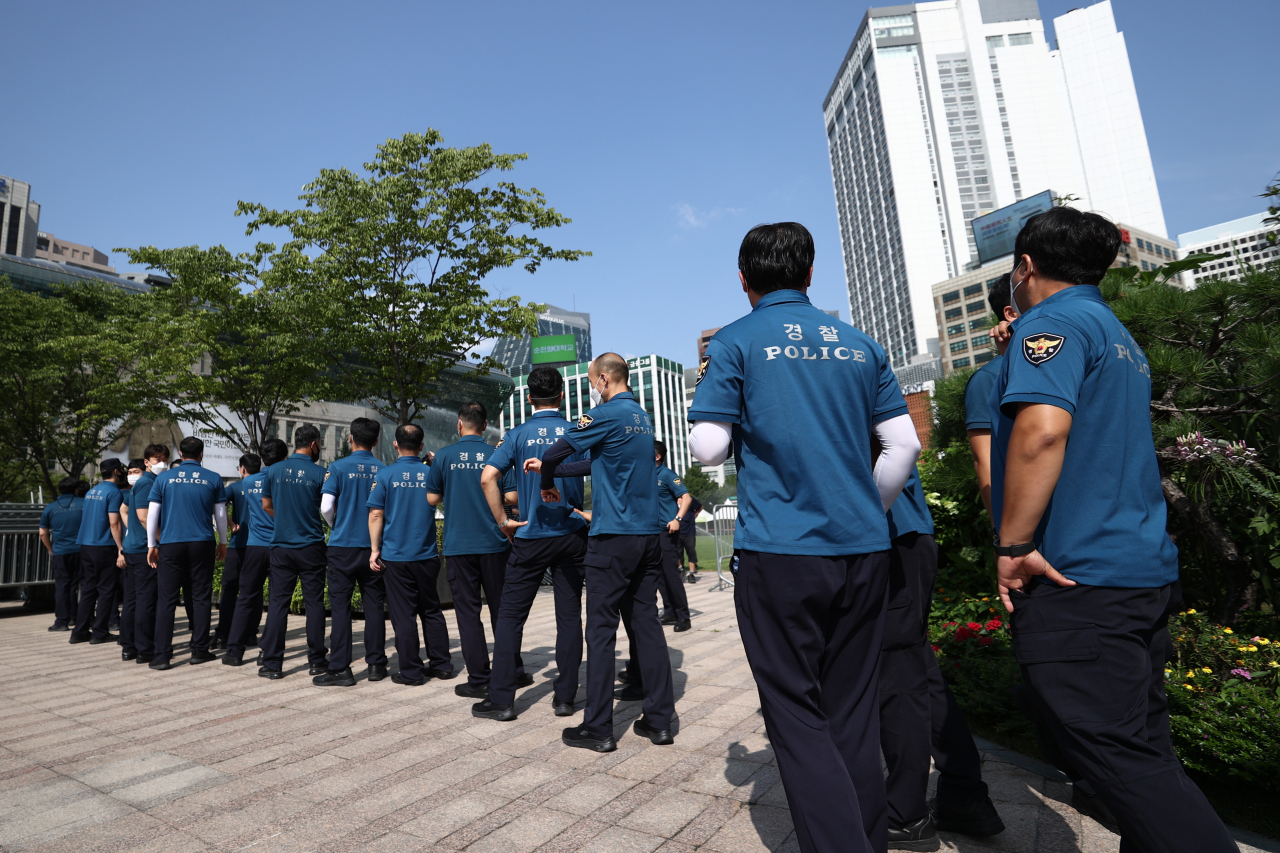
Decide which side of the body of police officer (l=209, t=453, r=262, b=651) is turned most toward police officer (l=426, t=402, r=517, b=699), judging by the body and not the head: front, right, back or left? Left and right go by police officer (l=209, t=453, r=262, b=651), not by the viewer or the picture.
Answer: back

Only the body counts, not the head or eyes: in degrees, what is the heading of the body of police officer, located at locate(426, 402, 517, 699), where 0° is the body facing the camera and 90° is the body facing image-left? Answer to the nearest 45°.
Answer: approximately 180°

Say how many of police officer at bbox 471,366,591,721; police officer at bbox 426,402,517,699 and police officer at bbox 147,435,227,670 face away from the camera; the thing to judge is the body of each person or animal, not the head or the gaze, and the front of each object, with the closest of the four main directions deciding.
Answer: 3

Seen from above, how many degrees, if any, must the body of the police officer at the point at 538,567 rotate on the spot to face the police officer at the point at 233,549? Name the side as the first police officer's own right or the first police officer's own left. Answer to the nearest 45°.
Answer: approximately 45° to the first police officer's own left

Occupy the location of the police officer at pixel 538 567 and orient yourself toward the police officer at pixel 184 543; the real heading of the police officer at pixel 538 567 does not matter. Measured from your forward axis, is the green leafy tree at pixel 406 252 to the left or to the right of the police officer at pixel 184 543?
right

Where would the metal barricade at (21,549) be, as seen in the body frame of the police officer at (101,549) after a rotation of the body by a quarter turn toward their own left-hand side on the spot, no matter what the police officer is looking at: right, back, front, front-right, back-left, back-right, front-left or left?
front-right

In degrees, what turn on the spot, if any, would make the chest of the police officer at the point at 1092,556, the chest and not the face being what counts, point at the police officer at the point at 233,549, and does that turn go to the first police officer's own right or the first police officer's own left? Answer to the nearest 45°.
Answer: approximately 45° to the first police officer's own left

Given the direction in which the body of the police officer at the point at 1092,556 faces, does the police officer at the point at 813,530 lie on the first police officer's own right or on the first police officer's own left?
on the first police officer's own left

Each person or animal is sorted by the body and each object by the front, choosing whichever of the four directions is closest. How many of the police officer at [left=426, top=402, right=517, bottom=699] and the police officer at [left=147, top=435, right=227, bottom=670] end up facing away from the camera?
2

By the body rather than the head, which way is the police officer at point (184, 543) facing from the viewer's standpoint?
away from the camera

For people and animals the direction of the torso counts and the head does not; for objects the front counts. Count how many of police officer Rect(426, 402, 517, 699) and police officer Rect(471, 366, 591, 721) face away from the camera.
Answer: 2

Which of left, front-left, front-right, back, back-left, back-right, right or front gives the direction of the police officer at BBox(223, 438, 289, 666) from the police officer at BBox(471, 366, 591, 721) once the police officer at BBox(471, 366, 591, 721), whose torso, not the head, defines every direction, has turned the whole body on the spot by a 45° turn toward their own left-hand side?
front

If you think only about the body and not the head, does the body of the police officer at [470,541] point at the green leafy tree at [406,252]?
yes

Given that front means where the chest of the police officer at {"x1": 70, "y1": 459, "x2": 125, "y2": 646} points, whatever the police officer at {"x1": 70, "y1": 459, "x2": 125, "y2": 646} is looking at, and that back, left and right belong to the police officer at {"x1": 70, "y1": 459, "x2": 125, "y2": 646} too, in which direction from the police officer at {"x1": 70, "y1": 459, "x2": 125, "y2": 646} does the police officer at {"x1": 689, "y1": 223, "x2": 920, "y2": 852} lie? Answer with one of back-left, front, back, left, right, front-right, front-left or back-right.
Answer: back-right

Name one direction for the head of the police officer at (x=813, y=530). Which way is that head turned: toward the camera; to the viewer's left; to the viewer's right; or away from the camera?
away from the camera
